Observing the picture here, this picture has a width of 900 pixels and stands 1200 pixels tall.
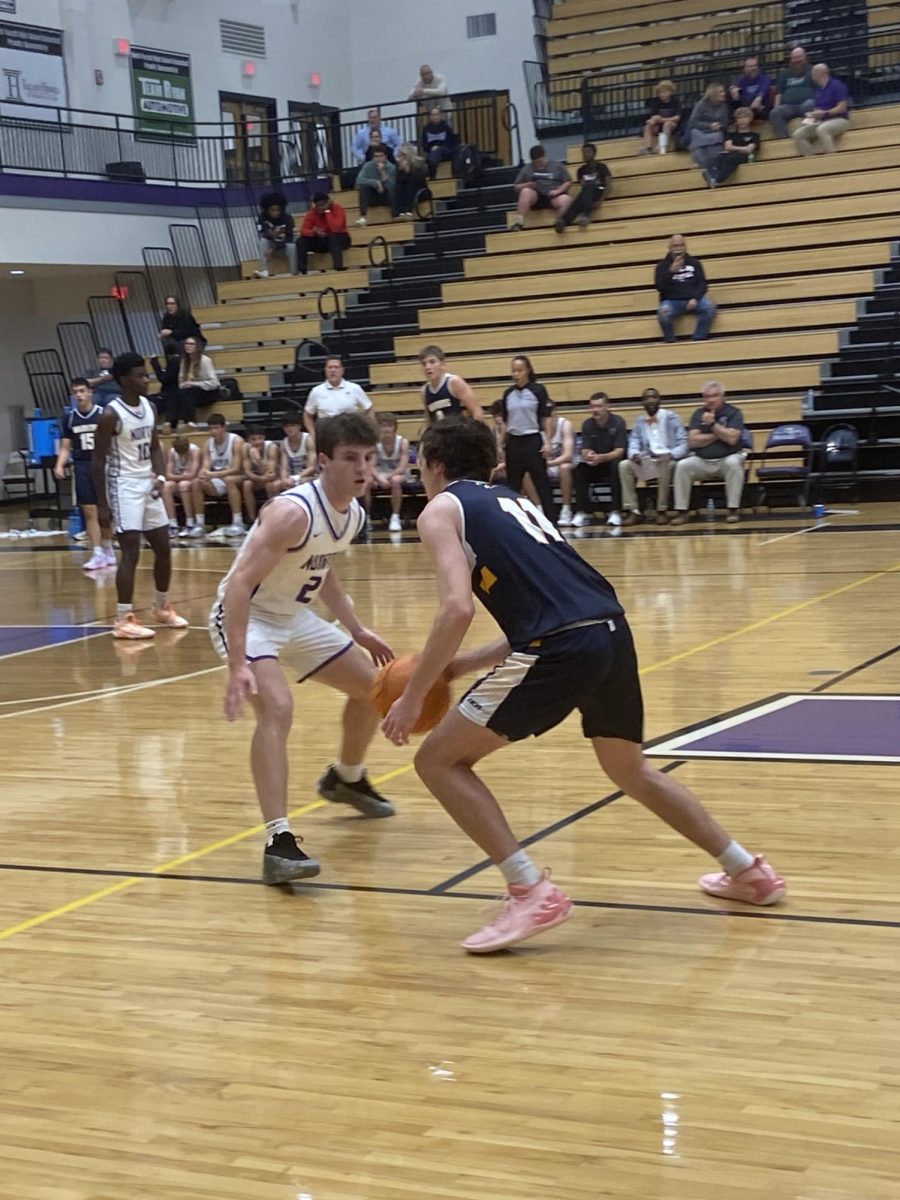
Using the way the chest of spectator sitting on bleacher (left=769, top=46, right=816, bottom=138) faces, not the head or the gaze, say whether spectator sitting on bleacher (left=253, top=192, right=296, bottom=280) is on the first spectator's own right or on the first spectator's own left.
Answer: on the first spectator's own right

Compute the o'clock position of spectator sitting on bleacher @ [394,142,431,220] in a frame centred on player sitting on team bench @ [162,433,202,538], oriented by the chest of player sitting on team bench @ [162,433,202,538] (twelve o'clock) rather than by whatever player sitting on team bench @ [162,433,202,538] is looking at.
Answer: spectator sitting on bleacher @ [394,142,431,220] is roughly at 7 o'clock from player sitting on team bench @ [162,433,202,538].

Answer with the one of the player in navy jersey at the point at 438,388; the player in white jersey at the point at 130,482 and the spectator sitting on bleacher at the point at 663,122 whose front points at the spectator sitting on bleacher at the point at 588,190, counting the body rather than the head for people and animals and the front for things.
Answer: the spectator sitting on bleacher at the point at 663,122

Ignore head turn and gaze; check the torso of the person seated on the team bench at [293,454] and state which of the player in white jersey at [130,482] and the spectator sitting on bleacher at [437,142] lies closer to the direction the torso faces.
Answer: the player in white jersey

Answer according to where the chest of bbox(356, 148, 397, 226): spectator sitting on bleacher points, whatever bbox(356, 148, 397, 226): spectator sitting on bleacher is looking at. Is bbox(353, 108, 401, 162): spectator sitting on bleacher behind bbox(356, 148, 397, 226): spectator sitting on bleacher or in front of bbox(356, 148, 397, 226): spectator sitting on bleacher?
behind

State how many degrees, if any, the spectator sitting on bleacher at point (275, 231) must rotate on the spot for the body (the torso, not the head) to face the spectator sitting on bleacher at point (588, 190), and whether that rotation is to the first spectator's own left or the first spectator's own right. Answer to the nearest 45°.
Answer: approximately 45° to the first spectator's own left

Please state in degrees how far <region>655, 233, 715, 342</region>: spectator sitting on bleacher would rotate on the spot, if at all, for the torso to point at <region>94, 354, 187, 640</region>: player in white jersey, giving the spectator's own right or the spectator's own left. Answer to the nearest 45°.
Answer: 0° — they already face them

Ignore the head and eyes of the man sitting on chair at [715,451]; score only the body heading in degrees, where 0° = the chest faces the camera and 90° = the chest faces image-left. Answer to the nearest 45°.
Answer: approximately 0°

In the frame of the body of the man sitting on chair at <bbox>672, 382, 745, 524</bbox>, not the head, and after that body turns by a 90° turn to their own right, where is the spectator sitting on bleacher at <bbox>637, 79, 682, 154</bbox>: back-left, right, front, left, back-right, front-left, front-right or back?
right

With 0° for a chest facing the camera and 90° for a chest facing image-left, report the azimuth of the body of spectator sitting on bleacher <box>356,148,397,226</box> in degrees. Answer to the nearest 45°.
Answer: approximately 0°

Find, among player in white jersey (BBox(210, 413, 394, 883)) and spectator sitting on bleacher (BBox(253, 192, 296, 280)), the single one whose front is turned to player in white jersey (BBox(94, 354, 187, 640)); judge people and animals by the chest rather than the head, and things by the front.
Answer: the spectator sitting on bleacher
